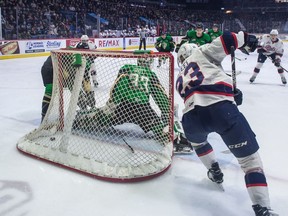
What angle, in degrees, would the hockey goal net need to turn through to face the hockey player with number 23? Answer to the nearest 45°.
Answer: approximately 90° to its right

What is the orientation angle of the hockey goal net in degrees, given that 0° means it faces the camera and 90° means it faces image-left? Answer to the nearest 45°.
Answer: approximately 225°
